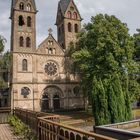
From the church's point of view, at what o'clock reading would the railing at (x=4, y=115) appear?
The railing is roughly at 12 o'clock from the church.

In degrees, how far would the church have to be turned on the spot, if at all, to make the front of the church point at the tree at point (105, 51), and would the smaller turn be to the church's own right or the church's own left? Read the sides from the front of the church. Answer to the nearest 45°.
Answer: approximately 45° to the church's own left

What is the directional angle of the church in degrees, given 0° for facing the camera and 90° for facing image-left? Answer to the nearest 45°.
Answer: approximately 0°

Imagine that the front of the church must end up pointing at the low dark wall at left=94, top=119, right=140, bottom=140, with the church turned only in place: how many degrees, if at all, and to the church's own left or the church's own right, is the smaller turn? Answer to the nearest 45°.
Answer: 0° — it already faces it

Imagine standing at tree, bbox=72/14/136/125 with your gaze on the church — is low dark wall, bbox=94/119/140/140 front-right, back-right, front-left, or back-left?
back-left
